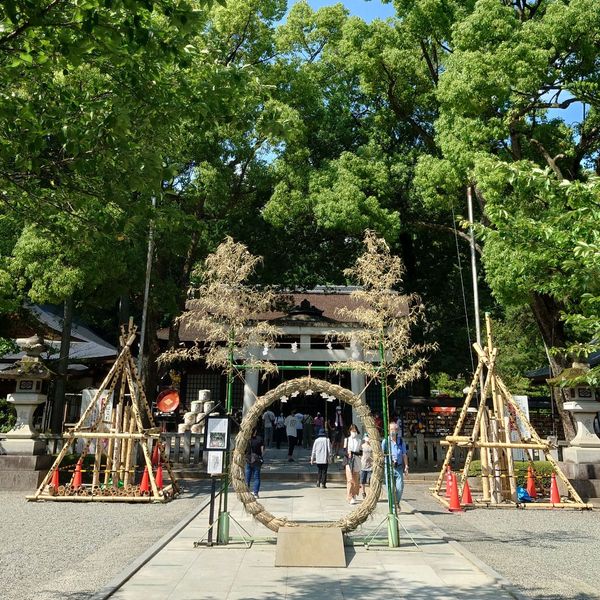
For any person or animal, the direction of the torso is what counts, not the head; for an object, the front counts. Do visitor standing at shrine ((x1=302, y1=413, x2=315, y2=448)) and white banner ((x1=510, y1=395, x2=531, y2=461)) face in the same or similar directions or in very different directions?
very different directions

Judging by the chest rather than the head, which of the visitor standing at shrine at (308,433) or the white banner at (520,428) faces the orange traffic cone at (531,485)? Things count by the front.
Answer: the white banner

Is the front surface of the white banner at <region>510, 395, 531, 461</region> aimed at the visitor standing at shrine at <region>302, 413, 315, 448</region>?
no

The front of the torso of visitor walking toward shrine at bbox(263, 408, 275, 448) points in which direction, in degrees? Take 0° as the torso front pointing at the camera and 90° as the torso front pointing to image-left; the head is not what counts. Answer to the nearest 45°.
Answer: approximately 180°

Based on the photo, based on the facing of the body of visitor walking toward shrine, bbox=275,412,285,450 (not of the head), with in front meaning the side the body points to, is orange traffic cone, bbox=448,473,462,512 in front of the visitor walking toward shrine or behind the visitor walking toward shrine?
behind

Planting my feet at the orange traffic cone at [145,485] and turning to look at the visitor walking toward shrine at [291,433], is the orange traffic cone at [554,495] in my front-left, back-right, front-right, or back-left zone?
front-right

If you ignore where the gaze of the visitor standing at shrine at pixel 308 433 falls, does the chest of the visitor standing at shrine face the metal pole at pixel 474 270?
no

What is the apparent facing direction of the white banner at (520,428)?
toward the camera

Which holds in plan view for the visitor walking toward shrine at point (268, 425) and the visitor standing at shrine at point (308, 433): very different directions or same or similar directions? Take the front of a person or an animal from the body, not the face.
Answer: same or similar directions

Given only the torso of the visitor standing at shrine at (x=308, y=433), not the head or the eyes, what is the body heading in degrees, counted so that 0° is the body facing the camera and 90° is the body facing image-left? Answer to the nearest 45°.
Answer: approximately 180°

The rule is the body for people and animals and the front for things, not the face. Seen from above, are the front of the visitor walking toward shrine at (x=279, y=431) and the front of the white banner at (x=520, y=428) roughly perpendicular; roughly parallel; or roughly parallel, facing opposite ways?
roughly parallel, facing opposite ways

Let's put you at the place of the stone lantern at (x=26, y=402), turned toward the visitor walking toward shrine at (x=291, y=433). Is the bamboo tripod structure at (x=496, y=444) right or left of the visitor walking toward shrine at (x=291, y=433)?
right

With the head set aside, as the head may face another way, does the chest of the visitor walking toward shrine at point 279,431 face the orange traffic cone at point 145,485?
no

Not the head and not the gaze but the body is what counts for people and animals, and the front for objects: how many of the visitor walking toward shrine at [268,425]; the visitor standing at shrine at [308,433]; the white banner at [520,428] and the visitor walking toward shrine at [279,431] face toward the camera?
1

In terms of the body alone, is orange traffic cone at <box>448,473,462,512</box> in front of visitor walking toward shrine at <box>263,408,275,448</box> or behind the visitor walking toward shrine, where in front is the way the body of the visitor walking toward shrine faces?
behind

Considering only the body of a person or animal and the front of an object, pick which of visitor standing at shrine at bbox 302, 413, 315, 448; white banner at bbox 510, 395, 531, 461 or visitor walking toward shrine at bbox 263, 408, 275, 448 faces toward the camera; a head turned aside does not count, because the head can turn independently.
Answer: the white banner

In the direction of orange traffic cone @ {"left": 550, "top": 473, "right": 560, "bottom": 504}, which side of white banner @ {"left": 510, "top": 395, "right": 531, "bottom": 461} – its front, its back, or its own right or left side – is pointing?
front

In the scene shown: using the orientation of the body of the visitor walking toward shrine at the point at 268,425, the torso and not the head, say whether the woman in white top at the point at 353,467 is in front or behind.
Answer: behind
